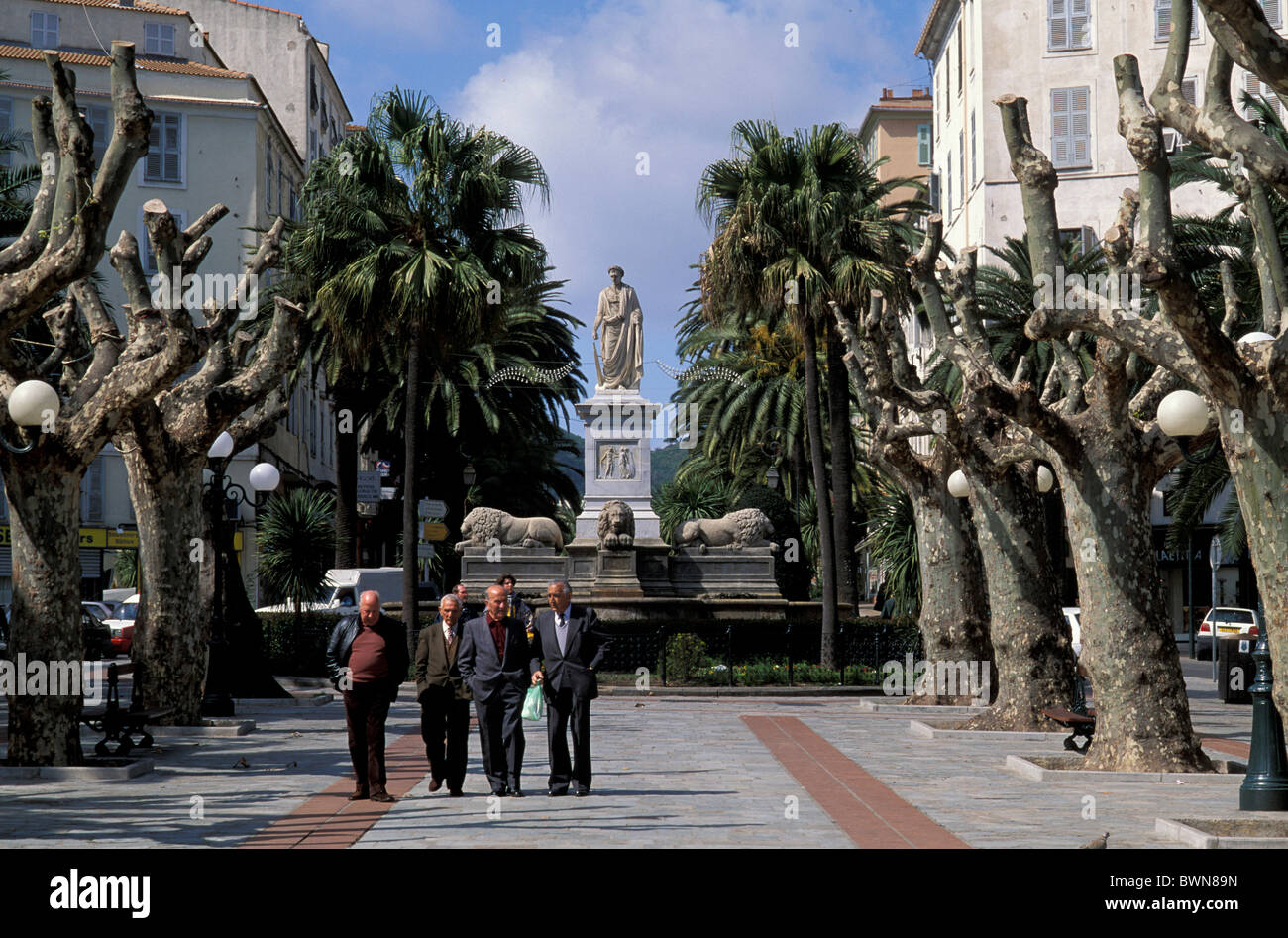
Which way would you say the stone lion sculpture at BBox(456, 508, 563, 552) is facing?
to the viewer's left

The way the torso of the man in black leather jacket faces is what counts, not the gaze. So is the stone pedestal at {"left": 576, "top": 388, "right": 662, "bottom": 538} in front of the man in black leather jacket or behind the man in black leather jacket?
behind

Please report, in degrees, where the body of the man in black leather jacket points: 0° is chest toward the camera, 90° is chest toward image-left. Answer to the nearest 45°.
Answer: approximately 0°

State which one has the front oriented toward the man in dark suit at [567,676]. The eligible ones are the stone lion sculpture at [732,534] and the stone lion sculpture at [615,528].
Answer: the stone lion sculpture at [615,528]

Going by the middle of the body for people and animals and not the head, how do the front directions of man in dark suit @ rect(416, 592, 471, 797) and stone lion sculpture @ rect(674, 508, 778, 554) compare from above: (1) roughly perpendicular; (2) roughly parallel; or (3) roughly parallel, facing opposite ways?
roughly perpendicular
